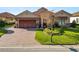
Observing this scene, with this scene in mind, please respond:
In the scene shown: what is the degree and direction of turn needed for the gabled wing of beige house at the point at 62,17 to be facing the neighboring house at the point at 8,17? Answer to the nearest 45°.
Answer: approximately 90° to its right

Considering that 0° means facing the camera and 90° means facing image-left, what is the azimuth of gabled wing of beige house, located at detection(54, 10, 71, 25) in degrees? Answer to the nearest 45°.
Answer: approximately 0°

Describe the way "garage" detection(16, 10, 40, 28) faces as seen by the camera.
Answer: facing the viewer

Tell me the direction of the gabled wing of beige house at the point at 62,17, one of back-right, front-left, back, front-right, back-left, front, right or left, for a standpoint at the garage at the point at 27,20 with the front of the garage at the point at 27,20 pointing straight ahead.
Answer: left

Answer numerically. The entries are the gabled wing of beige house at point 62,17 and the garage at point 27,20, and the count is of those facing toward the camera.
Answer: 2

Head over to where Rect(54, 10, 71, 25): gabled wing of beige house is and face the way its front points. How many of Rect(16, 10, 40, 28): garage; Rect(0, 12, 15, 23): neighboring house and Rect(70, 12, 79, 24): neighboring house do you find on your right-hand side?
2

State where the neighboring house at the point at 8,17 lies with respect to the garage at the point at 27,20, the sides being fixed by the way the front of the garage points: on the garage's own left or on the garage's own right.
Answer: on the garage's own right

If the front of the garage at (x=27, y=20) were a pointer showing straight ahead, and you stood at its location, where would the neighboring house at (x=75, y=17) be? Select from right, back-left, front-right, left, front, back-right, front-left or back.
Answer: left

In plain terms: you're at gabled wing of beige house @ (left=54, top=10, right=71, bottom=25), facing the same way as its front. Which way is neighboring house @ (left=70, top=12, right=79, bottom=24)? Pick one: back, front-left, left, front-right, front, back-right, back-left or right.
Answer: left
